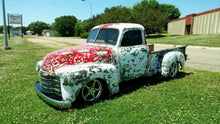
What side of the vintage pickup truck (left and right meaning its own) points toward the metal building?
back
